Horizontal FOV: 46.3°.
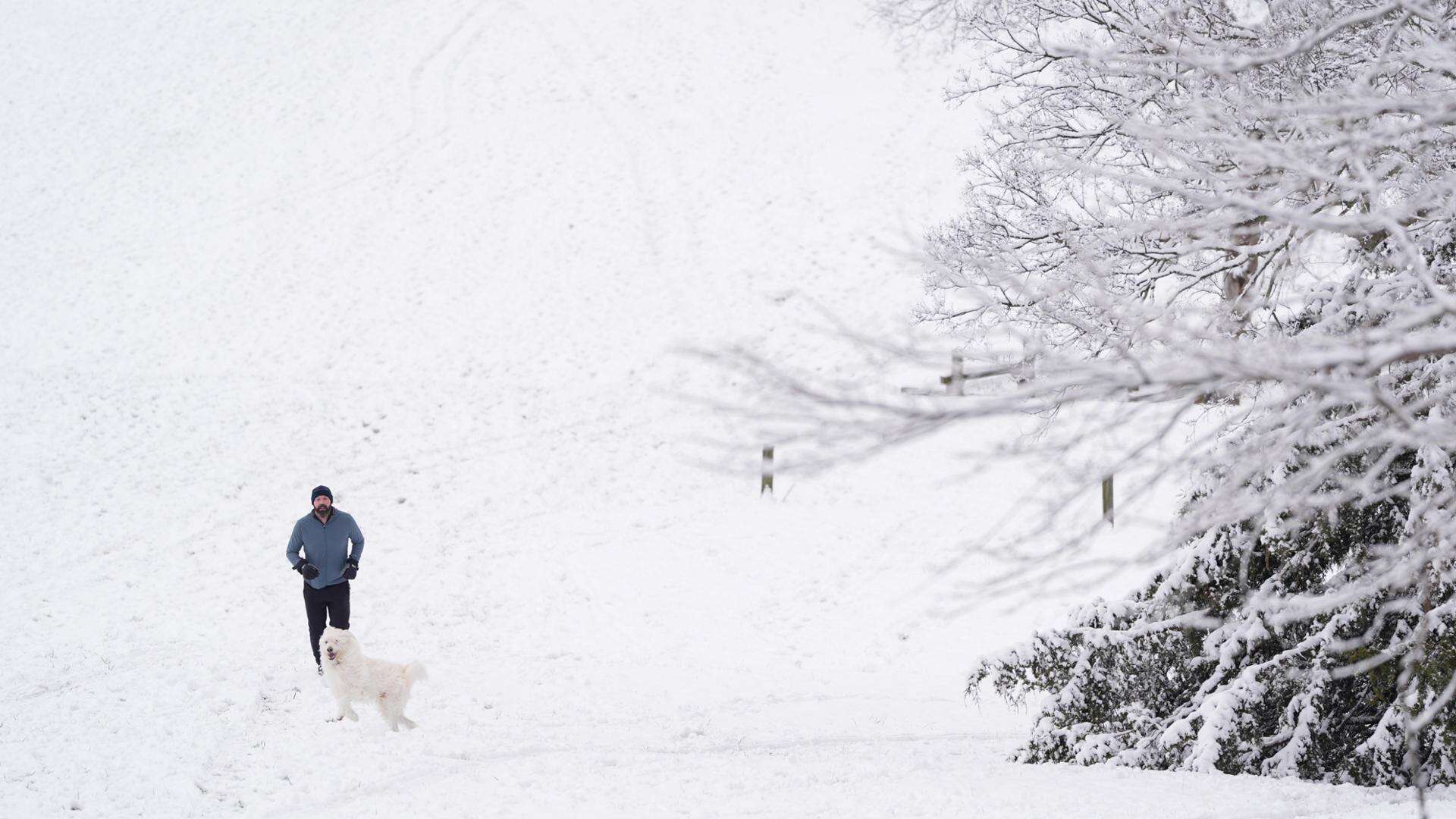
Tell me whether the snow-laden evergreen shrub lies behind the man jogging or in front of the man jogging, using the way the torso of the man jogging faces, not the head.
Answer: in front

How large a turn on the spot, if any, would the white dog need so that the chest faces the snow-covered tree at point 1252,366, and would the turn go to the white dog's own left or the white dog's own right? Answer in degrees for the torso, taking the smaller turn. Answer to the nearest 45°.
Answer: approximately 135° to the white dog's own left

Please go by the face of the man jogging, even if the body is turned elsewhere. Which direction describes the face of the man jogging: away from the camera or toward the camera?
toward the camera

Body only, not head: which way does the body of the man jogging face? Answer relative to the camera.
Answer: toward the camera

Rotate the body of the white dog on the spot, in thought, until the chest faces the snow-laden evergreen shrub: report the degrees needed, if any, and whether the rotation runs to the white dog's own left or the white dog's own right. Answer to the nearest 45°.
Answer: approximately 135° to the white dog's own left

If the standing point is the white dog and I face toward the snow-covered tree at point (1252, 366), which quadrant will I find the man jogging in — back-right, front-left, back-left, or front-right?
back-left

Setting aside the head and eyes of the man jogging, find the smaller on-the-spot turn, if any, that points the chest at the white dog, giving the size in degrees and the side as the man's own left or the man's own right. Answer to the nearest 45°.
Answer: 0° — they already face it

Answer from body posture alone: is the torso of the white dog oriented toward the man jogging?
no

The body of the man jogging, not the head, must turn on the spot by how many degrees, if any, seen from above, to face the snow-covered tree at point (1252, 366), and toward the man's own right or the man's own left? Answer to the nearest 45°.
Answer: approximately 45° to the man's own left

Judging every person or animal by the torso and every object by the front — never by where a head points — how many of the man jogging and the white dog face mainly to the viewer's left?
1
